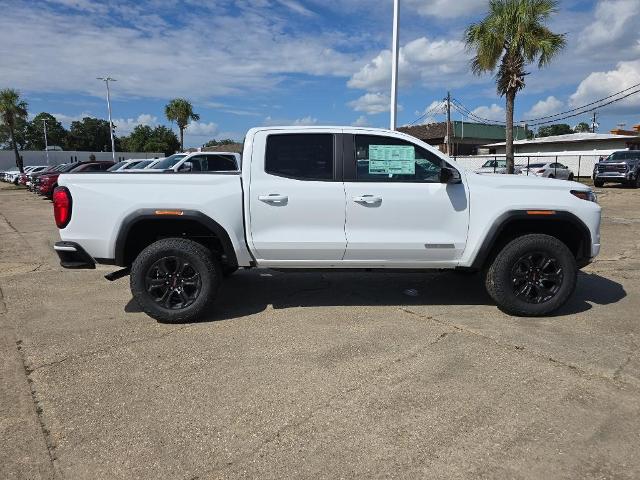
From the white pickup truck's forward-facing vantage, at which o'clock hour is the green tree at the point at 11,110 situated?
The green tree is roughly at 8 o'clock from the white pickup truck.

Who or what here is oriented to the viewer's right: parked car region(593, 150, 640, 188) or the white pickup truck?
the white pickup truck

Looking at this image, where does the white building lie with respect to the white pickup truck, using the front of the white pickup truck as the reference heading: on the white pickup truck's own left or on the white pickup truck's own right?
on the white pickup truck's own left

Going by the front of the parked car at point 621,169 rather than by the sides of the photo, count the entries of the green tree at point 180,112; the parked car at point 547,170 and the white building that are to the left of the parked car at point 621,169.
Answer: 0

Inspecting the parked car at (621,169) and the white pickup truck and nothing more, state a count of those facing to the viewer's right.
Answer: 1

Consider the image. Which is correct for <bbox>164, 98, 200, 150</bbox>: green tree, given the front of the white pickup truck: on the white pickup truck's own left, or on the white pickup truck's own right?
on the white pickup truck's own left

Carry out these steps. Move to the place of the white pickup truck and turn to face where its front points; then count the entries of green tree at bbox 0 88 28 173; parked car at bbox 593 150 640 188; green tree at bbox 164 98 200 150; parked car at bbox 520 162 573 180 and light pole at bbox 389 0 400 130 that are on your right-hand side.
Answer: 0

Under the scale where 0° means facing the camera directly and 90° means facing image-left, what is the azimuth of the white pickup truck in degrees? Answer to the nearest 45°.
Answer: approximately 270°

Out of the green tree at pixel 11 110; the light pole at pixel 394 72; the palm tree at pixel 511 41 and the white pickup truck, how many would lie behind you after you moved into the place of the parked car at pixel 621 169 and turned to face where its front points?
0

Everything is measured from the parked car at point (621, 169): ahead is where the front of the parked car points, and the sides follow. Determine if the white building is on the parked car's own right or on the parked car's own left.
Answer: on the parked car's own right

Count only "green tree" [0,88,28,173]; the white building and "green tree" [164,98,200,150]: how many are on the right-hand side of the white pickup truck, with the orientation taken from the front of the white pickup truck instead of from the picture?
0

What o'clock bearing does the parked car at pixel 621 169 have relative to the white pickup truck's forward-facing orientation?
The parked car is roughly at 10 o'clock from the white pickup truck.

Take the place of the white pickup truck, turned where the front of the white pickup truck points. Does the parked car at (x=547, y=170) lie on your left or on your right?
on your left

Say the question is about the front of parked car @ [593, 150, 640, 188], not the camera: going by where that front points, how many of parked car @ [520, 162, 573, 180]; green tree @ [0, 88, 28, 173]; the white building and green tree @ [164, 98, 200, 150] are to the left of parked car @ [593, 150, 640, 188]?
0
